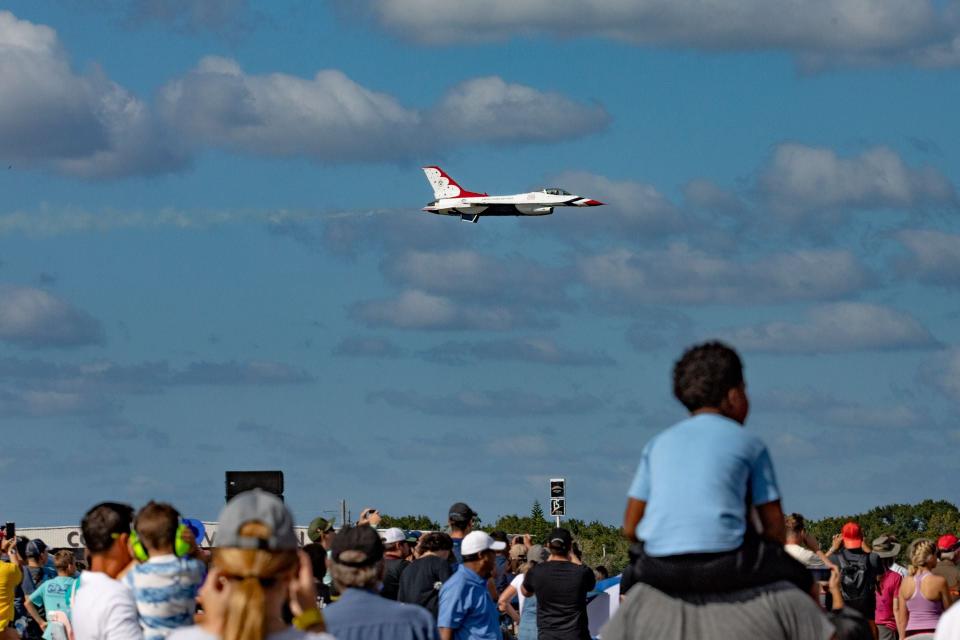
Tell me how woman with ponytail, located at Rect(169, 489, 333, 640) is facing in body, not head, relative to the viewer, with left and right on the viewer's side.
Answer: facing away from the viewer

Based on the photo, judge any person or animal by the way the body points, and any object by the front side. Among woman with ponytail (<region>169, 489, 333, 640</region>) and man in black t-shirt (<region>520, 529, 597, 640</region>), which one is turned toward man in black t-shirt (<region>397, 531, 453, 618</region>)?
the woman with ponytail

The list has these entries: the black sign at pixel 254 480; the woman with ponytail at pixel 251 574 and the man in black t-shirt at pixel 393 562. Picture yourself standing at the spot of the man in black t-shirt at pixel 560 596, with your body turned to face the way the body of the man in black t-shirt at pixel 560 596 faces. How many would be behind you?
1

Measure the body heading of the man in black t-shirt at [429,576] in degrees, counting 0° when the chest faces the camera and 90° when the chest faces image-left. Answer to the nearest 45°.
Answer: approximately 225°

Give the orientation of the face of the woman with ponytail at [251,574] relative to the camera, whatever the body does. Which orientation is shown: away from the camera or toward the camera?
away from the camera

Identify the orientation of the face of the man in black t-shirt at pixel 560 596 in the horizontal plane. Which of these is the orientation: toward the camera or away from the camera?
away from the camera

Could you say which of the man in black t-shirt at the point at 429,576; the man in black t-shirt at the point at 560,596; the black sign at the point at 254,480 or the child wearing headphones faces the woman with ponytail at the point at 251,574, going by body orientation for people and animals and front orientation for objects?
the black sign

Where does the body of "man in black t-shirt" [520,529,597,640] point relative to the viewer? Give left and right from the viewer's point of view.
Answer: facing away from the viewer

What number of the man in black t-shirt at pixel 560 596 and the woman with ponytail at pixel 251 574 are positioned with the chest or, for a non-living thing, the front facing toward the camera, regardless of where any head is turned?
0

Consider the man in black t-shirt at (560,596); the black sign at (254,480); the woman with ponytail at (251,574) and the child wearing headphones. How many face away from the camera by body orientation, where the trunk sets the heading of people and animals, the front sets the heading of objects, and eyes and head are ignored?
3

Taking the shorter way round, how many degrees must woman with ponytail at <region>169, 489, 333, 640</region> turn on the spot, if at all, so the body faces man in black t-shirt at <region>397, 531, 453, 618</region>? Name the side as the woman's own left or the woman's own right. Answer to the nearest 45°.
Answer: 0° — they already face them

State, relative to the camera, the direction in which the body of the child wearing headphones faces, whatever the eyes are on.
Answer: away from the camera
